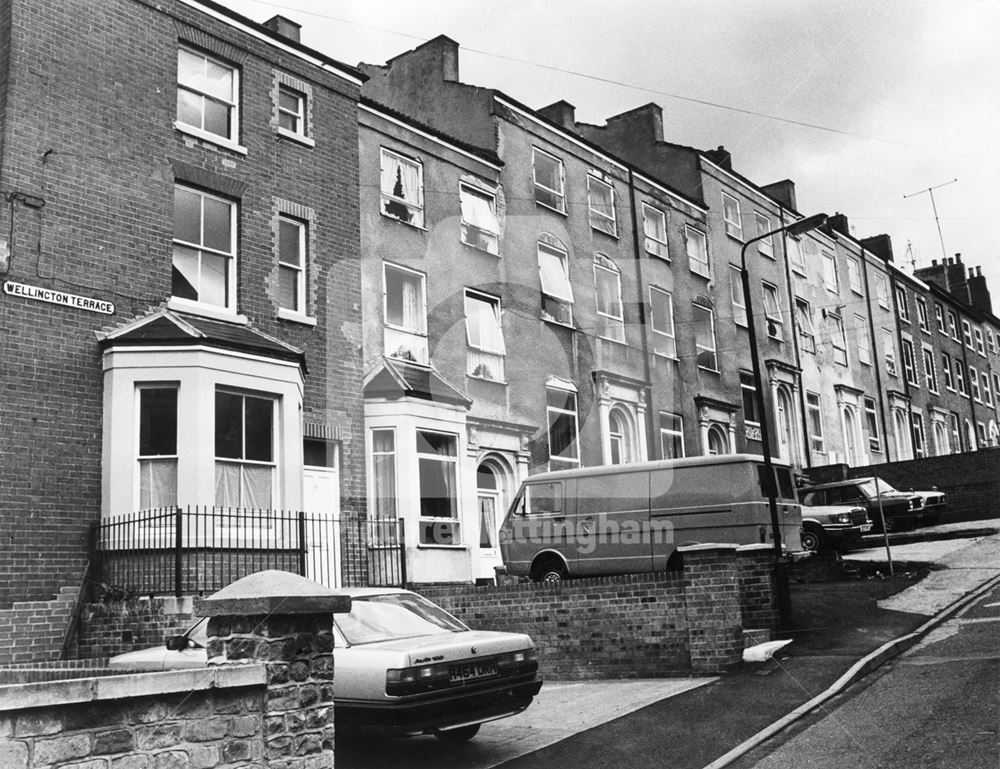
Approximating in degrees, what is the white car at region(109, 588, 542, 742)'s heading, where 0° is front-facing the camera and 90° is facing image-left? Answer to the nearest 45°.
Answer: approximately 135°

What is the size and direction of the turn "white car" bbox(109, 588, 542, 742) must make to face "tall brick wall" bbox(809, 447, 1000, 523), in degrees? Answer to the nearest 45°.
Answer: approximately 90° to its right

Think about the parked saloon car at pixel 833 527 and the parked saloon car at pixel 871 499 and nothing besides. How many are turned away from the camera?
0

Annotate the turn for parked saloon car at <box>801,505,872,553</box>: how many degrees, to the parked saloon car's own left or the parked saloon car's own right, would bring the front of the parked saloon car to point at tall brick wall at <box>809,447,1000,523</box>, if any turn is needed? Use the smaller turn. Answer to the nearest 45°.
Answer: approximately 90° to the parked saloon car's own left

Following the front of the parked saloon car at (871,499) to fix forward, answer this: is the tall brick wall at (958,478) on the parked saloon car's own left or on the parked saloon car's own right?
on the parked saloon car's own left

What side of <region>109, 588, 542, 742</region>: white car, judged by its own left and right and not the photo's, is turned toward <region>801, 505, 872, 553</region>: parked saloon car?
right

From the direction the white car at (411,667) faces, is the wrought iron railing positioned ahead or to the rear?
ahead

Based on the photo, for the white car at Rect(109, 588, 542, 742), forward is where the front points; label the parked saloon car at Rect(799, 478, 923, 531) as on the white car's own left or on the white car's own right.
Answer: on the white car's own right

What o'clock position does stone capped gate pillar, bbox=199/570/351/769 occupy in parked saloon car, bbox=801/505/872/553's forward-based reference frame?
The stone capped gate pillar is roughly at 2 o'clock from the parked saloon car.

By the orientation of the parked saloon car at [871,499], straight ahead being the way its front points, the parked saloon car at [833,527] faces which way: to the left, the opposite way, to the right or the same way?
the same way

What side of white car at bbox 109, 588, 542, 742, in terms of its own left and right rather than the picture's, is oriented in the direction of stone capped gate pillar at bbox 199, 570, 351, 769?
left

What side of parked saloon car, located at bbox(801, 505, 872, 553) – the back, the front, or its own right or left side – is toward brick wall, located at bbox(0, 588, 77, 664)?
right

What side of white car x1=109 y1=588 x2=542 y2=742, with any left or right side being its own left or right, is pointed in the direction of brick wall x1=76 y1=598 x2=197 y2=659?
front
